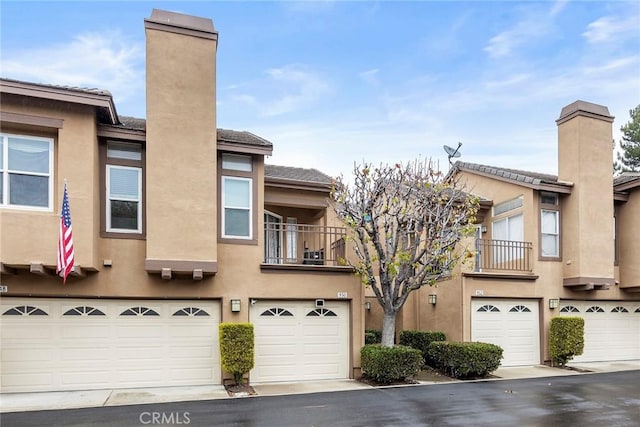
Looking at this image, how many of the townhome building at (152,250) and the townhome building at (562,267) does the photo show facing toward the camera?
2

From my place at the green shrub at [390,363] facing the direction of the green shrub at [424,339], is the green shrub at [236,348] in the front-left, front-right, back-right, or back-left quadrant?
back-left

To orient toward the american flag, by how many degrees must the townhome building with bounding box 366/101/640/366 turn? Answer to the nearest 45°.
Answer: approximately 45° to its right

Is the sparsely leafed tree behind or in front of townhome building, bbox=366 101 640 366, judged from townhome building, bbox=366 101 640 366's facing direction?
in front

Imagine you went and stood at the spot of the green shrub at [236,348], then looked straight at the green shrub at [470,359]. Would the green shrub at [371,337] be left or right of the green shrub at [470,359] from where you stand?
left

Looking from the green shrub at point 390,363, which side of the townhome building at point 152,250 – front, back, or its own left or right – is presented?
left

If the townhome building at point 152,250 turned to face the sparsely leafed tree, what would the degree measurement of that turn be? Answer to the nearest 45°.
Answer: approximately 90° to its left

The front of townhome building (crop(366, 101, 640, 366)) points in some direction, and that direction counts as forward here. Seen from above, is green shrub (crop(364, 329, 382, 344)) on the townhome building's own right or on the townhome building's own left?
on the townhome building's own right

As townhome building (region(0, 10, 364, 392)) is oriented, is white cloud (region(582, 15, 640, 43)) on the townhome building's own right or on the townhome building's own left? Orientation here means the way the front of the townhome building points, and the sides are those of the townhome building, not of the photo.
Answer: on the townhome building's own left

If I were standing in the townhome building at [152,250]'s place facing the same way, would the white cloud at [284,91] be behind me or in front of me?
behind

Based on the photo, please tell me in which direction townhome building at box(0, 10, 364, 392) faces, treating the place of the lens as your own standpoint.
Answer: facing the viewer

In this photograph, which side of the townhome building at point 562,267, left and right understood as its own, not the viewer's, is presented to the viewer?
front
